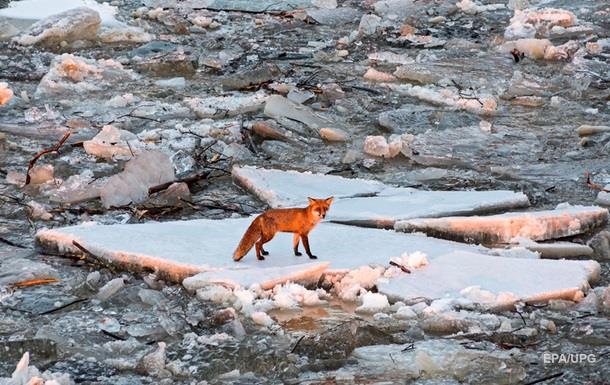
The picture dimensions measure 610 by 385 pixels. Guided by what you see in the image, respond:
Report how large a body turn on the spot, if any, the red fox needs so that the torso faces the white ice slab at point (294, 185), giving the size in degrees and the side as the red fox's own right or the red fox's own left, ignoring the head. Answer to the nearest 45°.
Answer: approximately 90° to the red fox's own left

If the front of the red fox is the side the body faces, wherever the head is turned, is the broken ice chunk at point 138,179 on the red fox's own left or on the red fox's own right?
on the red fox's own left

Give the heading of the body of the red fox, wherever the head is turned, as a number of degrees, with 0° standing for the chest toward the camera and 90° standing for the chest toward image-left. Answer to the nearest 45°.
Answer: approximately 270°

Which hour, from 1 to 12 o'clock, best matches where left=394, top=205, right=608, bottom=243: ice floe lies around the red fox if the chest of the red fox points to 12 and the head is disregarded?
The ice floe is roughly at 11 o'clock from the red fox.

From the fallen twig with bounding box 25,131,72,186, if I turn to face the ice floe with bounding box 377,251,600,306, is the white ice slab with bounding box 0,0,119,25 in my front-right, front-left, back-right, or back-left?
back-left

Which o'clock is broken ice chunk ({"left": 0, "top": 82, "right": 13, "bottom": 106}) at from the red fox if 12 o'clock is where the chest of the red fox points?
The broken ice chunk is roughly at 8 o'clock from the red fox.

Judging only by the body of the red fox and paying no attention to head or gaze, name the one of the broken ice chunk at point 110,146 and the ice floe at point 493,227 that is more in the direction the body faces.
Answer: the ice floe

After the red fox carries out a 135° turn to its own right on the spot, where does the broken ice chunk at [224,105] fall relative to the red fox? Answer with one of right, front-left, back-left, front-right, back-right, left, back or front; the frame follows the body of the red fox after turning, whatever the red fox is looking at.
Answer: back-right

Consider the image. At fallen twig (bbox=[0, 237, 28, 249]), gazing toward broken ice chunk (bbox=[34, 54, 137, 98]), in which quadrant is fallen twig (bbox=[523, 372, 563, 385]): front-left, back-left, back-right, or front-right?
back-right

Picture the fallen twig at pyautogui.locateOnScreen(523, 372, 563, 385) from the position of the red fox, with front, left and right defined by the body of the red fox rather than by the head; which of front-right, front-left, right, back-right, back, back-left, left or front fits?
front-right

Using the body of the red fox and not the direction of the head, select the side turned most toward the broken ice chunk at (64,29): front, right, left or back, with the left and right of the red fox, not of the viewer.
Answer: left

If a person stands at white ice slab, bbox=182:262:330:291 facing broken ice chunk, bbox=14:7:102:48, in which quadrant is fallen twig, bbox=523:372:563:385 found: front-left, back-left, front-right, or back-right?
back-right

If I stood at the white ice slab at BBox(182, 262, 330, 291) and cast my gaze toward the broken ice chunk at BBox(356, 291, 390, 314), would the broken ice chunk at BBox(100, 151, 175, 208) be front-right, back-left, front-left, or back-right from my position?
back-left
